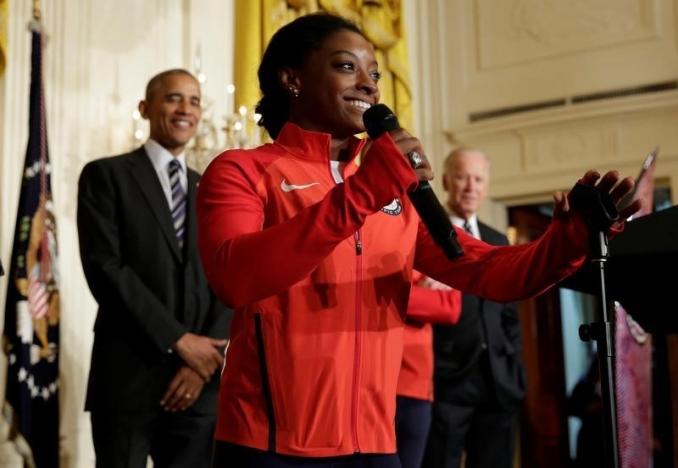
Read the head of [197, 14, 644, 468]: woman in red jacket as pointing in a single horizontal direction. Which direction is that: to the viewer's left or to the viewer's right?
to the viewer's right

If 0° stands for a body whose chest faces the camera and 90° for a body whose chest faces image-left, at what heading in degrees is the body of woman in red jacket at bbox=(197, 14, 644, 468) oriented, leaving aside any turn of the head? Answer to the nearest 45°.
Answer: approximately 315°

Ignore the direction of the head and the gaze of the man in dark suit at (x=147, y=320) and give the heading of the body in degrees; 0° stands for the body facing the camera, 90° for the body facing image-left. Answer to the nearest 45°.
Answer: approximately 315°

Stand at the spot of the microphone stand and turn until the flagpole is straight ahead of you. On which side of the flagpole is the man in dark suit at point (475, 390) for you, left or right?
right

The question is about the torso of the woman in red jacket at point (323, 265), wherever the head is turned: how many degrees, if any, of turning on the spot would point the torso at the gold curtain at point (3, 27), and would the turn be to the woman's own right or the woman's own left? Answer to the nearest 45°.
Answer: approximately 180°

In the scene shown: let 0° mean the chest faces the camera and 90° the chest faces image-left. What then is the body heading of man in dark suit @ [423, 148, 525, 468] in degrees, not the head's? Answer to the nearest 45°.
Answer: approximately 0°

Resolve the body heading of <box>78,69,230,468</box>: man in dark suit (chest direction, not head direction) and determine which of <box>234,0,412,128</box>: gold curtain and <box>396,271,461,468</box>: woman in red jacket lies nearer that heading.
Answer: the woman in red jacket

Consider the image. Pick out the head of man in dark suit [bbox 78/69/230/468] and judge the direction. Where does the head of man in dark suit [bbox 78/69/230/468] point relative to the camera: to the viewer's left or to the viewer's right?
to the viewer's right
